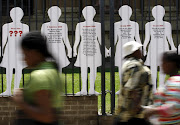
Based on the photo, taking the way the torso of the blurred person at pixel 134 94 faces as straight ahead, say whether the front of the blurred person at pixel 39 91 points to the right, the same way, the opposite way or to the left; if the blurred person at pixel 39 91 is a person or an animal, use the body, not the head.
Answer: the opposite way

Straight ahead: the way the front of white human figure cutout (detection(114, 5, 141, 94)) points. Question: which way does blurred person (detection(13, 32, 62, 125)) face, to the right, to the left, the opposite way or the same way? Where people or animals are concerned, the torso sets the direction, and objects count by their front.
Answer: to the right

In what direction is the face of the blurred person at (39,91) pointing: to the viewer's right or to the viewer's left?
to the viewer's left

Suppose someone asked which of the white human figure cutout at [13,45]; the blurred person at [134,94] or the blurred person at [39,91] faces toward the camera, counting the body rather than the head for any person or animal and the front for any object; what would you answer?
the white human figure cutout

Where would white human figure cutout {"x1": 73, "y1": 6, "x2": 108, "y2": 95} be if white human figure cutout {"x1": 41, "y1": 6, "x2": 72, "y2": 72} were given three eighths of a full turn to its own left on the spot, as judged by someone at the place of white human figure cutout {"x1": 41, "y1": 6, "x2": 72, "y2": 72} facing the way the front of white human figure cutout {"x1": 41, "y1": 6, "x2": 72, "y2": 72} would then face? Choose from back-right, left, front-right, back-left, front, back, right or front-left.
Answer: front-right

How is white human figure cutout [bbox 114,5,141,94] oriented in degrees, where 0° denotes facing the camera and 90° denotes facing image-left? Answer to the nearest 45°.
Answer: approximately 0°

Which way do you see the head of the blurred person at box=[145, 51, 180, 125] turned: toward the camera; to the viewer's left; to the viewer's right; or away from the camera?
to the viewer's left

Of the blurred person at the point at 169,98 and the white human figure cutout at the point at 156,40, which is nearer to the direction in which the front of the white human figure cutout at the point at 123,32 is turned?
the blurred person

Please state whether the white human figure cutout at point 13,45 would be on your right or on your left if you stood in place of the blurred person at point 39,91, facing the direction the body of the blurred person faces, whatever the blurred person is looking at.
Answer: on your right

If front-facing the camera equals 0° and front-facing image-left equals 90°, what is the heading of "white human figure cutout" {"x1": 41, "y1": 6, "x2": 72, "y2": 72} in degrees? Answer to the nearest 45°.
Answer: approximately 0°

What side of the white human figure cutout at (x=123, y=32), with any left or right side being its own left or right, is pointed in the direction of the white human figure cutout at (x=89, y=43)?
right

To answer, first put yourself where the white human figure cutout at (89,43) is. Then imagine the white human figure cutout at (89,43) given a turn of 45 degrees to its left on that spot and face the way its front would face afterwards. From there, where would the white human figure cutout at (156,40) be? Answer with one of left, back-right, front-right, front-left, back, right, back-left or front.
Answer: front-left

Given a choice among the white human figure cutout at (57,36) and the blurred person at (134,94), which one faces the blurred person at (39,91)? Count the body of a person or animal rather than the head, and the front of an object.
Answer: the white human figure cutout
